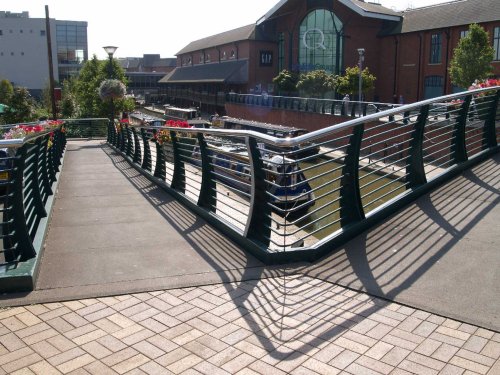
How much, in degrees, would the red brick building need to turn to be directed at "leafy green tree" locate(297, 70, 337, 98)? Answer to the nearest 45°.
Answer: approximately 45° to its right

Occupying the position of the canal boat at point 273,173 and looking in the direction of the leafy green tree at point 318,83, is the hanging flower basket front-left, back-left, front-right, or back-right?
front-left

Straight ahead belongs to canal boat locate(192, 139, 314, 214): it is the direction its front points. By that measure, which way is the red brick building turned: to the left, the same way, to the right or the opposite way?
to the right

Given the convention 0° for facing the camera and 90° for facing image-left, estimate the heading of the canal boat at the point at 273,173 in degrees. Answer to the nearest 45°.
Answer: approximately 315°

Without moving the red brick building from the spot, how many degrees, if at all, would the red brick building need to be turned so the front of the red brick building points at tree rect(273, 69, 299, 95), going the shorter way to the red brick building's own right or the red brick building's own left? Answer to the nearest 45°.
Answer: approximately 45° to the red brick building's own right

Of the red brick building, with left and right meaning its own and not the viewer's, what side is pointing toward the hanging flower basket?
front

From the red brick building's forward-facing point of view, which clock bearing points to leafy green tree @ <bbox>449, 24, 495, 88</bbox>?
The leafy green tree is roughly at 10 o'clock from the red brick building.

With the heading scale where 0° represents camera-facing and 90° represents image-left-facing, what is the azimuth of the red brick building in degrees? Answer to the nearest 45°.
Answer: approximately 45°

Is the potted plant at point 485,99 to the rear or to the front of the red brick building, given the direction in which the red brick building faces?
to the front

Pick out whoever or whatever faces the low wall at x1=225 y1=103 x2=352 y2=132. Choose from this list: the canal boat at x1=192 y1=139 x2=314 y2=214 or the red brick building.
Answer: the red brick building

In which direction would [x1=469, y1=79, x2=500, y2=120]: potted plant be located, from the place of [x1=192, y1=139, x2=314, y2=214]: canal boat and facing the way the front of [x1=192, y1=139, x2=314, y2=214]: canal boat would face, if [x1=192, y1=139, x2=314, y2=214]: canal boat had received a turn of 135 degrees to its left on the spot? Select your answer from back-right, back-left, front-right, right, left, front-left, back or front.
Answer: front-right

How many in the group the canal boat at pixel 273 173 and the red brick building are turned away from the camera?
0

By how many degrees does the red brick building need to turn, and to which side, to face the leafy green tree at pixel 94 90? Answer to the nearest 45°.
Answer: approximately 45° to its right

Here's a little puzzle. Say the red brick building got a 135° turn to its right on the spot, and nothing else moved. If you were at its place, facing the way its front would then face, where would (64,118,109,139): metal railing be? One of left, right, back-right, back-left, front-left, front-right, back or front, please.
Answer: back-left
